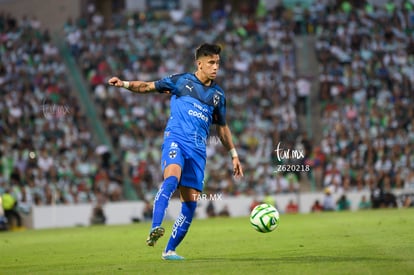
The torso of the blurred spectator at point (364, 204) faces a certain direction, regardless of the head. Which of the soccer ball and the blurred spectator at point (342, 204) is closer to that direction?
the soccer ball

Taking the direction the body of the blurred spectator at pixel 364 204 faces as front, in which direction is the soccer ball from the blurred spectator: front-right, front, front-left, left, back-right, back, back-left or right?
front

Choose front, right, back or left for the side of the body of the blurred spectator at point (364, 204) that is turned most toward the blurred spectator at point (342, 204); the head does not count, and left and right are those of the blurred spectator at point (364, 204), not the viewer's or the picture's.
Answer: right

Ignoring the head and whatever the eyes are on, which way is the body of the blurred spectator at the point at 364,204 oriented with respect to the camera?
toward the camera

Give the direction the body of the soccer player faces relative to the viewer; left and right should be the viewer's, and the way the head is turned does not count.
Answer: facing the viewer and to the right of the viewer

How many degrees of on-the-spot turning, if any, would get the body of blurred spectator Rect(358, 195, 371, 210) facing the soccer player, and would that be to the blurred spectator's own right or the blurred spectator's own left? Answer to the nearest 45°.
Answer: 0° — they already face them

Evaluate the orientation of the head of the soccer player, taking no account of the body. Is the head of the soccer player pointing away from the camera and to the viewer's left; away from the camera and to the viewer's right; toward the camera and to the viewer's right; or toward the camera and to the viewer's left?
toward the camera and to the viewer's right

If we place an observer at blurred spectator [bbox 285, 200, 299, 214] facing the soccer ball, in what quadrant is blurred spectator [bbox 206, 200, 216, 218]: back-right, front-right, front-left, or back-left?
front-right

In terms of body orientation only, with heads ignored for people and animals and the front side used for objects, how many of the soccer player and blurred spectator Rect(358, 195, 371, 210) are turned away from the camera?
0
